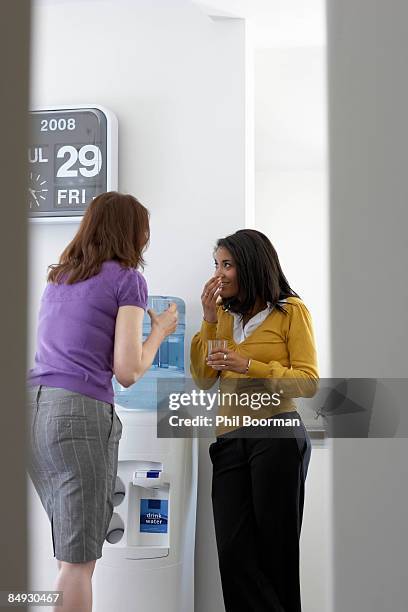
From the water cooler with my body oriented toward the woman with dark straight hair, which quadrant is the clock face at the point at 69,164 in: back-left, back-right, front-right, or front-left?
back-left

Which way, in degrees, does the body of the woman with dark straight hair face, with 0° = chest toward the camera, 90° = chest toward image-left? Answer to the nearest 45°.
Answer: approximately 45°
